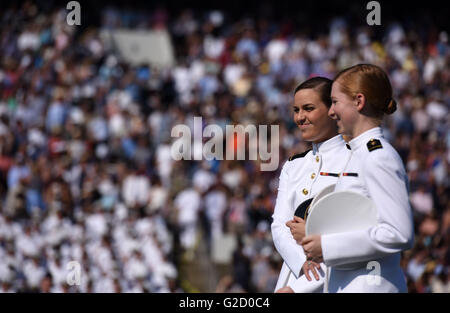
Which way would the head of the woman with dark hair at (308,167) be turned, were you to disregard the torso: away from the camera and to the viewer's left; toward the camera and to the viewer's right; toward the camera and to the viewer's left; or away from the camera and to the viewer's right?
toward the camera and to the viewer's left

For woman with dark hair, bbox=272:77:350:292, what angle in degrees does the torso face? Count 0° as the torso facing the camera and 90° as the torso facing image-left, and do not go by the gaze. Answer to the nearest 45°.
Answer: approximately 45°
